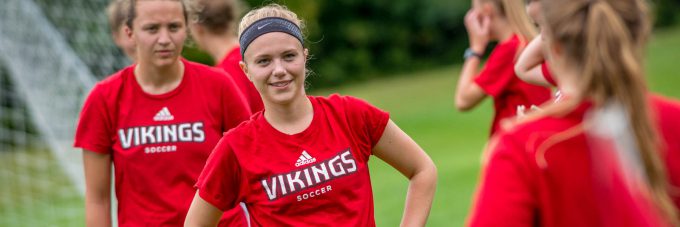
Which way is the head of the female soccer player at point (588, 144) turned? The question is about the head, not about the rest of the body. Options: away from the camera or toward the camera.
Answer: away from the camera

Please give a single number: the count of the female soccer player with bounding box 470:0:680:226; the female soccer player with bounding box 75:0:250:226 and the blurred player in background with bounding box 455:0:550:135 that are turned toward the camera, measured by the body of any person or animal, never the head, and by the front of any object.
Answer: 1

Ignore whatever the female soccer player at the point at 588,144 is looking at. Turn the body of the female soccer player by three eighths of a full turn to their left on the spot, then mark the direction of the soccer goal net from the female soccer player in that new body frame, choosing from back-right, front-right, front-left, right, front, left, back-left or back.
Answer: right

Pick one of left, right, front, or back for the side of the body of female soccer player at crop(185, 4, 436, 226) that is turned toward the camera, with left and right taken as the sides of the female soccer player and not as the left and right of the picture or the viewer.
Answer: front

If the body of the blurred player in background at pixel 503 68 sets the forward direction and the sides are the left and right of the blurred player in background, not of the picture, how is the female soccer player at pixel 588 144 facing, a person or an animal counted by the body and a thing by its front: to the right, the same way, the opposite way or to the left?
to the right

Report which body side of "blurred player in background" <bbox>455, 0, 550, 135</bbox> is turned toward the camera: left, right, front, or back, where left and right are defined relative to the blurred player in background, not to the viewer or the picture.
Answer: left

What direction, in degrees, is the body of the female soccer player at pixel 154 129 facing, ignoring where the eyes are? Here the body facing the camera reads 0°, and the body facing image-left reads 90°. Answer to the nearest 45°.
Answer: approximately 0°

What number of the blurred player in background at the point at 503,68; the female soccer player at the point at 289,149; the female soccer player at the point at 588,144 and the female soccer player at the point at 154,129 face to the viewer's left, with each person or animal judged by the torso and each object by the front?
1

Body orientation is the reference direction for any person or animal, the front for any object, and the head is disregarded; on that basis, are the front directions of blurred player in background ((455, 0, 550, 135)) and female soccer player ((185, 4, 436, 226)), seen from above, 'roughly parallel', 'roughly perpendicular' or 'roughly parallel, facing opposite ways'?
roughly perpendicular

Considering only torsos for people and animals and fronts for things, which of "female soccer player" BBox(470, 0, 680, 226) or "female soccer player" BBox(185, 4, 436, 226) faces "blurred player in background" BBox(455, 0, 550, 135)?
"female soccer player" BBox(470, 0, 680, 226)

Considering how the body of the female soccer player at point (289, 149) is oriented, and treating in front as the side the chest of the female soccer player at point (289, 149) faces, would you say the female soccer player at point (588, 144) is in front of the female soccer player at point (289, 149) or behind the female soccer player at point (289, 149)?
in front

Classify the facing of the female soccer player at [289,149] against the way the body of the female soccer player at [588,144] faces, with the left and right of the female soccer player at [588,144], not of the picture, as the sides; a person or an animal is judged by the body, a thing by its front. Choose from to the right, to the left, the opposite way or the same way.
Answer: the opposite way

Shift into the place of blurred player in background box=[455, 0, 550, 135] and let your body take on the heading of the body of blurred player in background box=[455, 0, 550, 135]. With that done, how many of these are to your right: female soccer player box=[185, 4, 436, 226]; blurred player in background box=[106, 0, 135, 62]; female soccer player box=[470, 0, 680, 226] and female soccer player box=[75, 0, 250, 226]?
0

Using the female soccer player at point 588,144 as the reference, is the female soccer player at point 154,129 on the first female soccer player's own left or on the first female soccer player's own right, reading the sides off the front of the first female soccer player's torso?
on the first female soccer player's own left

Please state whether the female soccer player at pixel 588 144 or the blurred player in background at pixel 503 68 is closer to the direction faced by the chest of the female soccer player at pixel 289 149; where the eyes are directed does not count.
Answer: the female soccer player

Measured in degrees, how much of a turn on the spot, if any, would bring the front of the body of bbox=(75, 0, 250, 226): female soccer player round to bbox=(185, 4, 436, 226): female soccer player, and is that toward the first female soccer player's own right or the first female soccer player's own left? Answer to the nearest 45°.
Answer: approximately 45° to the first female soccer player's own left

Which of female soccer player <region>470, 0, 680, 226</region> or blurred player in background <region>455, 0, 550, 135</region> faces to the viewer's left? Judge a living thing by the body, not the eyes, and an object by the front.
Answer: the blurred player in background

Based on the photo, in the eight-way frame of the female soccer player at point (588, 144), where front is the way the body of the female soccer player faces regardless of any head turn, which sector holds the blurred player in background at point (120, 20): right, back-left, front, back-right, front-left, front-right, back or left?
front-left

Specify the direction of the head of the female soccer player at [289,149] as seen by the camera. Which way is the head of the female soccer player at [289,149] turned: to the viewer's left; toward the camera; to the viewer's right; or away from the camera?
toward the camera

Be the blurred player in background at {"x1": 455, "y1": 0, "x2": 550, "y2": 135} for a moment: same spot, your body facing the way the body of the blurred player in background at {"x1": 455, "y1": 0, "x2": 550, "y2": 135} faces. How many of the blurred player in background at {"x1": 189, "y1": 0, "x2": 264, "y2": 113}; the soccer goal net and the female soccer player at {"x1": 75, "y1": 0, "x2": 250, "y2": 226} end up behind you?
0

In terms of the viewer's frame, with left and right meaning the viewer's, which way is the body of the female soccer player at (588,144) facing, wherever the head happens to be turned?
facing away from the viewer

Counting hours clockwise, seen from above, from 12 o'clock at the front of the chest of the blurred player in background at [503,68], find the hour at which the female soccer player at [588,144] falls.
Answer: The female soccer player is roughly at 9 o'clock from the blurred player in background.
